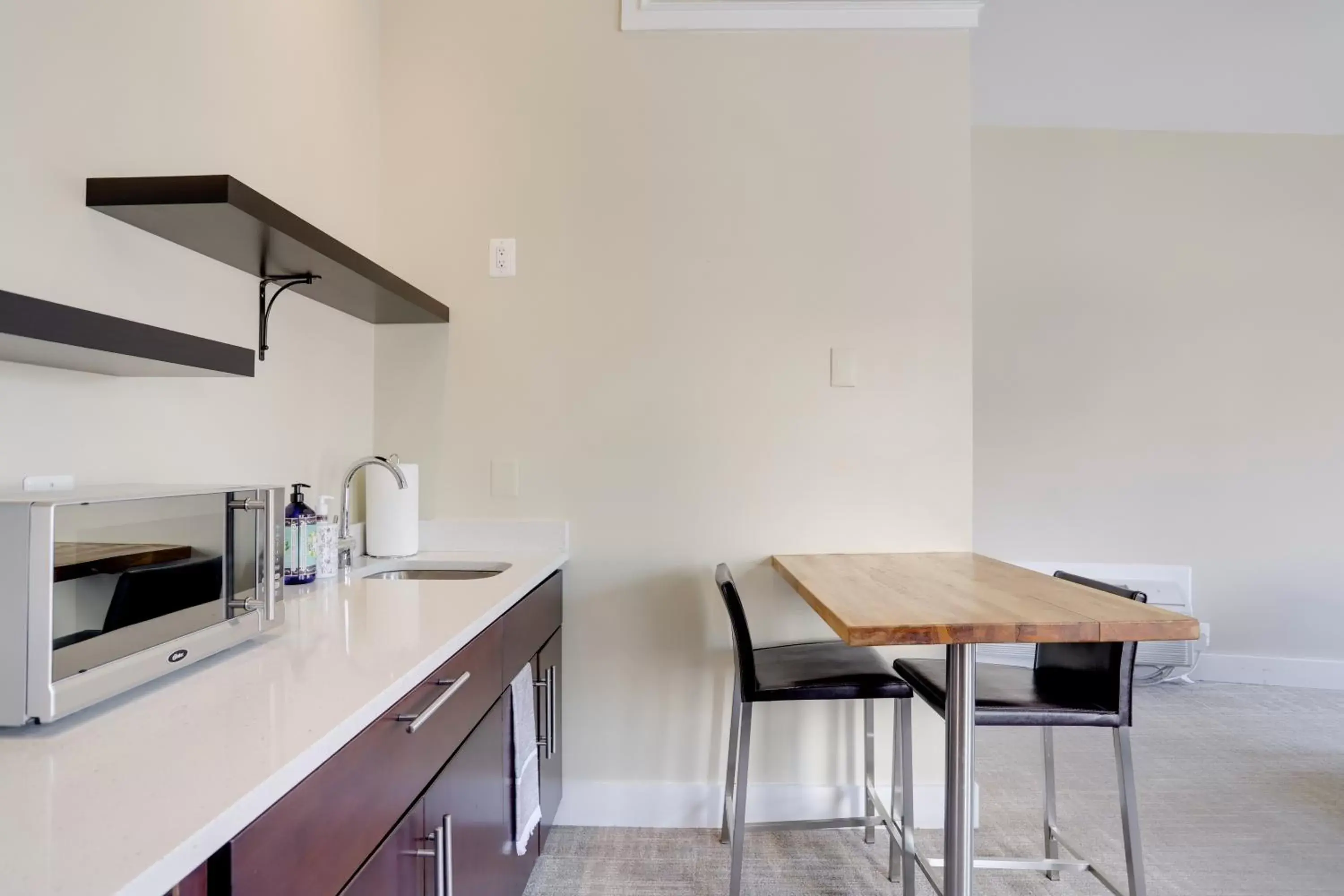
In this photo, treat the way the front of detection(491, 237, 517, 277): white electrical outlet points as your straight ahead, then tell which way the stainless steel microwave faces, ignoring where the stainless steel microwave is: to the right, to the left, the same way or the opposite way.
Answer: to the left

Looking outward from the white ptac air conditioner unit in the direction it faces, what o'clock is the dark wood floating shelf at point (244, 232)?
The dark wood floating shelf is roughly at 1 o'clock from the white ptac air conditioner unit.

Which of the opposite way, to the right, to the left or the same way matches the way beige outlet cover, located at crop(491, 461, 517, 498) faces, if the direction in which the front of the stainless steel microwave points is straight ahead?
to the right

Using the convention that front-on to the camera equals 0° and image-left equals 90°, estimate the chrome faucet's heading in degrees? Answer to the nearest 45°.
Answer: approximately 270°

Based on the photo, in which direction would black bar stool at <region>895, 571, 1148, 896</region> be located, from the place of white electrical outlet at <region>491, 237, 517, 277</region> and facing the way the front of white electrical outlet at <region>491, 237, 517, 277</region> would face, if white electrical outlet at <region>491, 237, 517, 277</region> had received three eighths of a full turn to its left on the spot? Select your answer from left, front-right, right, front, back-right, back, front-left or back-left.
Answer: right

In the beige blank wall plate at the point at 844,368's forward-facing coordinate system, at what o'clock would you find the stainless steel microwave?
The stainless steel microwave is roughly at 1 o'clock from the beige blank wall plate.

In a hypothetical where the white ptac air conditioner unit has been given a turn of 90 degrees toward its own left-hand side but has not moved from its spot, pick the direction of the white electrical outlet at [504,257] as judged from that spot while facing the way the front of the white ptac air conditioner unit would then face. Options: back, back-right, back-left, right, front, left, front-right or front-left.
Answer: back-right

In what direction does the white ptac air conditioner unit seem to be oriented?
toward the camera

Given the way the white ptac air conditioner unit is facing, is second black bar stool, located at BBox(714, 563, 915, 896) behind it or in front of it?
in front

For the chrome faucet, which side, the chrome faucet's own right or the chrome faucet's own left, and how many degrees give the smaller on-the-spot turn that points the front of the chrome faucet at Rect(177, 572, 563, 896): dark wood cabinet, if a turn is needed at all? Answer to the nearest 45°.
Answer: approximately 90° to the chrome faucet's own right

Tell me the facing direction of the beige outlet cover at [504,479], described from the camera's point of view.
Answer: facing the viewer

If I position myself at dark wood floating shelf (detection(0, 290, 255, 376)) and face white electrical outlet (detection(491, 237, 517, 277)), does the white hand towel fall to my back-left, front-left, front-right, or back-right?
front-right

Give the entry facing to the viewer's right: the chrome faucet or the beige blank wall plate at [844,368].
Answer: the chrome faucet

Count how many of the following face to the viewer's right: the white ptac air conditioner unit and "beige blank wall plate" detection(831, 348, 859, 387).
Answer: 0

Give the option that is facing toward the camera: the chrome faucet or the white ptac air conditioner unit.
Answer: the white ptac air conditioner unit

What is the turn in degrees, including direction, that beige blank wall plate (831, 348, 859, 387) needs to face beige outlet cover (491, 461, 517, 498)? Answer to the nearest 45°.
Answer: approximately 90° to its right

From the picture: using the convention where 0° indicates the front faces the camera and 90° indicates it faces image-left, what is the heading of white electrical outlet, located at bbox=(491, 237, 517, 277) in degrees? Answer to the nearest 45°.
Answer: approximately 0°

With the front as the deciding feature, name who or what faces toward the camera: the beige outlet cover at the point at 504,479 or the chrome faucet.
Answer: the beige outlet cover

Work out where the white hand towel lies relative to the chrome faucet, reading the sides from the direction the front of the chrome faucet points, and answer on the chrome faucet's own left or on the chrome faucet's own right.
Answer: on the chrome faucet's own right
